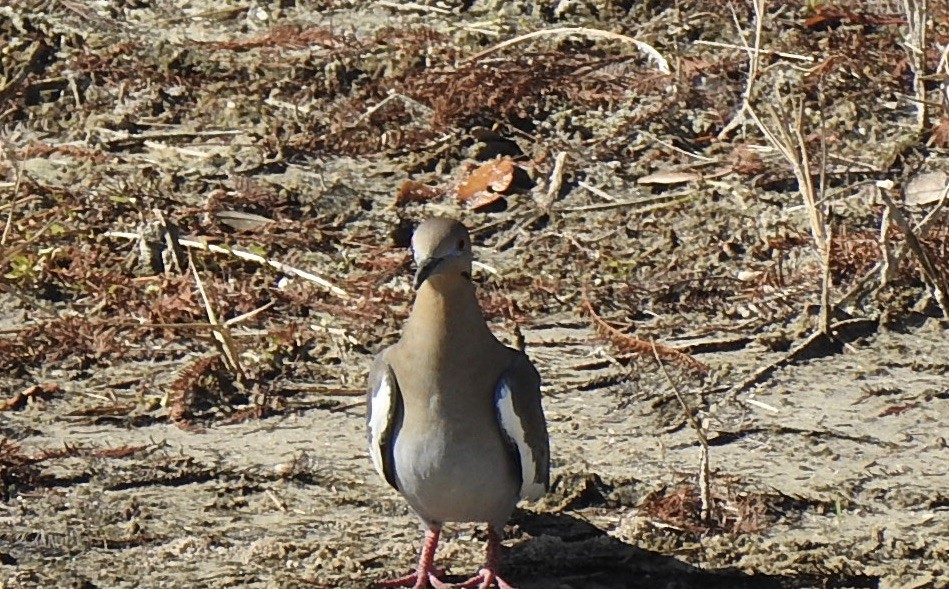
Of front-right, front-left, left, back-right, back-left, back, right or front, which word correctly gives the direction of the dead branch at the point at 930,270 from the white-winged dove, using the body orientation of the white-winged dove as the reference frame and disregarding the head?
back-left

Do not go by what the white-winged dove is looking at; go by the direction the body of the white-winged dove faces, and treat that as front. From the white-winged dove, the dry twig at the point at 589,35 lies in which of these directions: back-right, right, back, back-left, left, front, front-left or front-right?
back

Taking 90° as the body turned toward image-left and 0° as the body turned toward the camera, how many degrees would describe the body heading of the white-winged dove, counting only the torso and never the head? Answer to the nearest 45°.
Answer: approximately 0°

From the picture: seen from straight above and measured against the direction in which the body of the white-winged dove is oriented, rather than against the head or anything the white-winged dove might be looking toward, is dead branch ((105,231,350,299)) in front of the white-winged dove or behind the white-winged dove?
behind

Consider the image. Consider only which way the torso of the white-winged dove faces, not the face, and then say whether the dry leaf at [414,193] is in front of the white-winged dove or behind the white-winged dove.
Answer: behind

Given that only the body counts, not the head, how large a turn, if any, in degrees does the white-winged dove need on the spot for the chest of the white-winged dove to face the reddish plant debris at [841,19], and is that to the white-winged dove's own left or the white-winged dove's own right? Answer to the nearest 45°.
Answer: approximately 135° to the white-winged dove's own left

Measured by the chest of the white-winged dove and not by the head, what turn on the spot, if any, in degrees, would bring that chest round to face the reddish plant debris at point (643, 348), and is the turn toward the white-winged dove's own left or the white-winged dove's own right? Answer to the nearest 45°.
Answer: approximately 135° to the white-winged dove's own left

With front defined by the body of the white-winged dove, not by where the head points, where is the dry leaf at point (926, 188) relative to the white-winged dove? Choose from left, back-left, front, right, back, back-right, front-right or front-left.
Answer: back-left

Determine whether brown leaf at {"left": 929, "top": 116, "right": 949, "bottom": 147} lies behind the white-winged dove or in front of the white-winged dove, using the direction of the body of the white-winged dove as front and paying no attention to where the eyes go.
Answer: behind

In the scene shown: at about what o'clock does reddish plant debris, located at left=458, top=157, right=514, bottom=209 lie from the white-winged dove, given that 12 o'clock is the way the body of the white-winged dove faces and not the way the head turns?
The reddish plant debris is roughly at 6 o'clock from the white-winged dove.

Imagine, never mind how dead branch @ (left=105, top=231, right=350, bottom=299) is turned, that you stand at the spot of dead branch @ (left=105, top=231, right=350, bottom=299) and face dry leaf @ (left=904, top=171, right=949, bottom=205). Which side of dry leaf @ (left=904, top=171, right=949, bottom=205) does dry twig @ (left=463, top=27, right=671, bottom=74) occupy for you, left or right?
left
